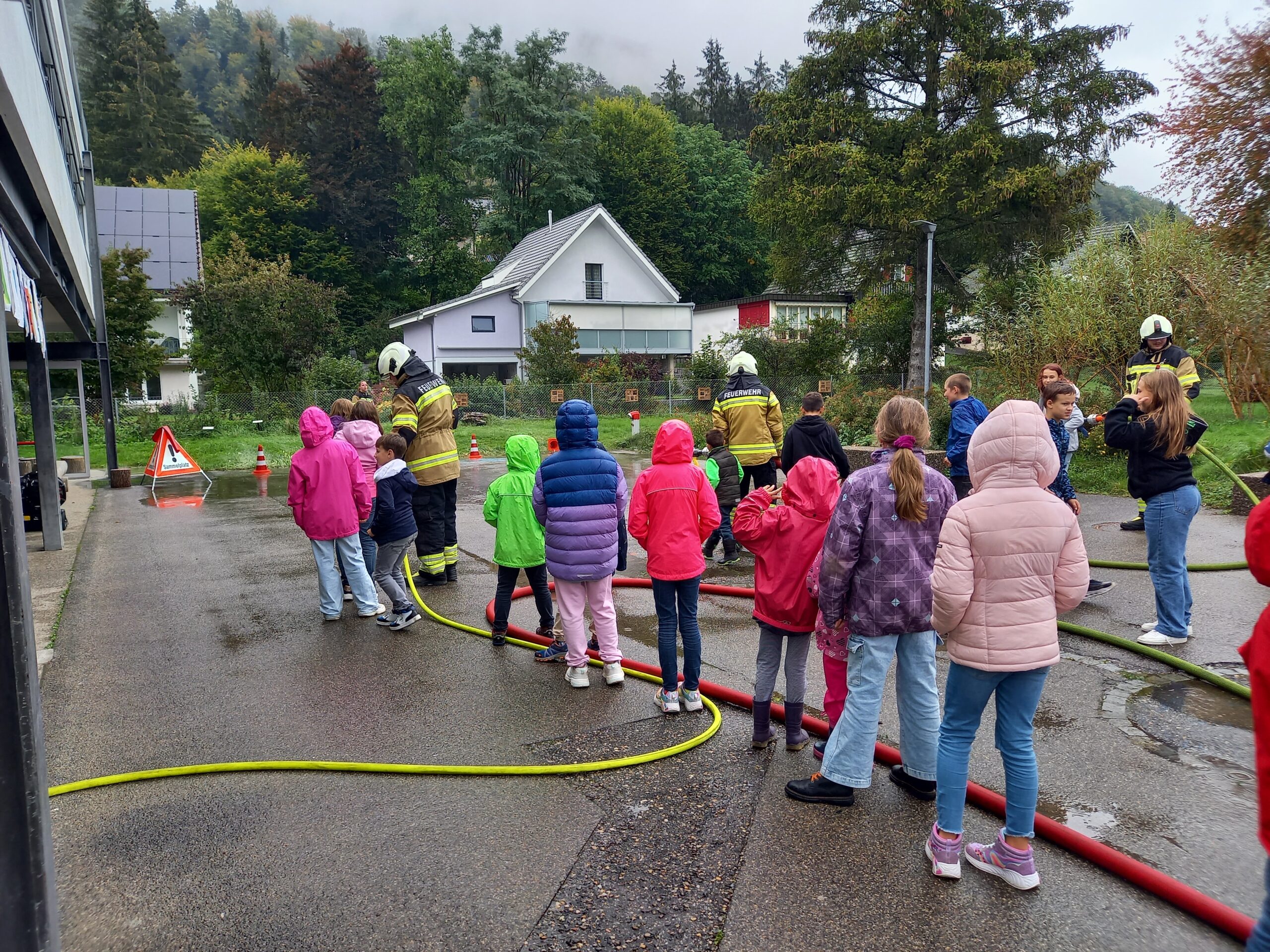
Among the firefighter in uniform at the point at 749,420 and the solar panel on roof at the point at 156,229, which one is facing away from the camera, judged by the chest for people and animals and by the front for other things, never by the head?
the firefighter in uniform

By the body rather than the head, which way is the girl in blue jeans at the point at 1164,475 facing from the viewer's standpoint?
to the viewer's left

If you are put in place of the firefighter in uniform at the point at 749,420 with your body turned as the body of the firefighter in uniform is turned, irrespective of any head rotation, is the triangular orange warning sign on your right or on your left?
on your left

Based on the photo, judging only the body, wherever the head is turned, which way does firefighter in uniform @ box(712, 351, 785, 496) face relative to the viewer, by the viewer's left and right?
facing away from the viewer

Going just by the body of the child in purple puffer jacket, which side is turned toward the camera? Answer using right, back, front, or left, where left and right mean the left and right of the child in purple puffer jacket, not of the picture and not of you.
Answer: back

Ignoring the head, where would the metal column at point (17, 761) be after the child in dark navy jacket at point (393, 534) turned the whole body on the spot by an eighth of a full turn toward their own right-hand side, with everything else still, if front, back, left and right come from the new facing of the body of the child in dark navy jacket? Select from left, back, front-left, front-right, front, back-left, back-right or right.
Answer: back-left

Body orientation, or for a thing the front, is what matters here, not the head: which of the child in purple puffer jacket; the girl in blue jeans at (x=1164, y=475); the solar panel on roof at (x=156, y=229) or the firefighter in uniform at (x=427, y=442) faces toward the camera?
the solar panel on roof
